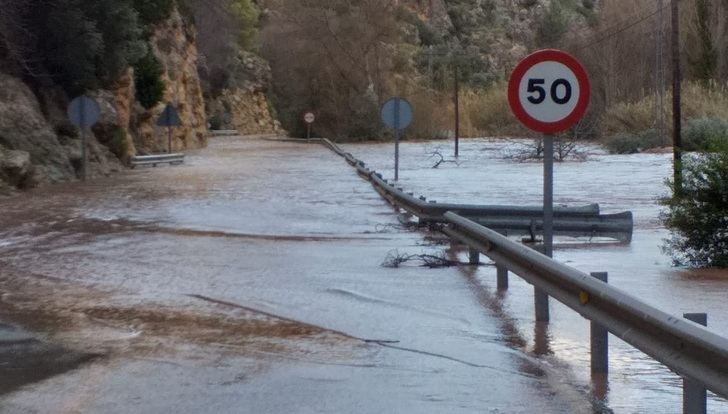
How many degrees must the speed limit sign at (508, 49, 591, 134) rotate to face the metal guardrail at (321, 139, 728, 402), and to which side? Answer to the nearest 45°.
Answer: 0° — it already faces it

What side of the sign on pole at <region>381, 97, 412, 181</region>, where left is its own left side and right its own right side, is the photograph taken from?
back

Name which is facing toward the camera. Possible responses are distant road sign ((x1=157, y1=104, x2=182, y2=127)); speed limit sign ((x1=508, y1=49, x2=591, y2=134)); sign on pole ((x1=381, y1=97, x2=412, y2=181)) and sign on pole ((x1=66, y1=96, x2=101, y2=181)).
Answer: the speed limit sign

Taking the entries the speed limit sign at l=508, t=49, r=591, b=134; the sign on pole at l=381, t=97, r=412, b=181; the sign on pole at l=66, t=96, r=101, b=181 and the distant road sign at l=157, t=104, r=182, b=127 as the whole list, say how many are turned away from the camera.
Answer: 3

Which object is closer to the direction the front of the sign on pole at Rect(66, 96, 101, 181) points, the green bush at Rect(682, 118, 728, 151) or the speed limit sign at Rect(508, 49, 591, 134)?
the green bush

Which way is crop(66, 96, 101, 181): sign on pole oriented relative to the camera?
away from the camera

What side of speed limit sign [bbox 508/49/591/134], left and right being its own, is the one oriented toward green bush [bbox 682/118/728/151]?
back

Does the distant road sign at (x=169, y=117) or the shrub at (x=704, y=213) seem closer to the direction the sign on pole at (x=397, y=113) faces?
the distant road sign

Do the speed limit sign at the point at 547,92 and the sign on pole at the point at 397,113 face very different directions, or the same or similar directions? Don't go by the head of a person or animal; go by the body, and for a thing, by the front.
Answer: very different directions

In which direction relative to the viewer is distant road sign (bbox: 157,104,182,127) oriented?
away from the camera
